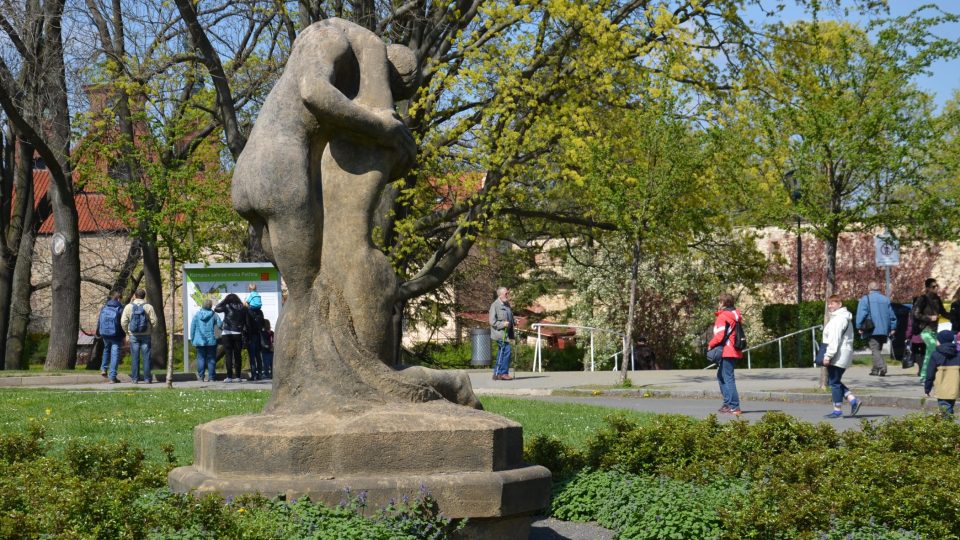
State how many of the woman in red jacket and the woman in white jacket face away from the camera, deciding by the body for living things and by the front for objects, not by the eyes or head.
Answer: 0

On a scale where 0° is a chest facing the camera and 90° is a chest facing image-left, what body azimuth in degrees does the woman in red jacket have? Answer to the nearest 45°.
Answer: approximately 90°

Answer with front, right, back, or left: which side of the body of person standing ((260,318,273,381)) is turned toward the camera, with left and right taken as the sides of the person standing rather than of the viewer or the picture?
back

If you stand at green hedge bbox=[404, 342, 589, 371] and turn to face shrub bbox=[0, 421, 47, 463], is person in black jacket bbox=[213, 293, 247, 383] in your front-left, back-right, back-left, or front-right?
front-right

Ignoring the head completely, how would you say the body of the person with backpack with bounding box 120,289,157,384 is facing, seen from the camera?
away from the camera

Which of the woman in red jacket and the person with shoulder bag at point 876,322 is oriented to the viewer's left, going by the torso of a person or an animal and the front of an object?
the woman in red jacket

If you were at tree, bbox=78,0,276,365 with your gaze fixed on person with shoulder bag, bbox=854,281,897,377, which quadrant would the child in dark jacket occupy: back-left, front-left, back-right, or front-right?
front-right

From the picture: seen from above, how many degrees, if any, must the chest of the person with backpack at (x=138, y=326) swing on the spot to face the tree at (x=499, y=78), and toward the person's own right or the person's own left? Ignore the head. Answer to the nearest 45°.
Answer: approximately 90° to the person's own right

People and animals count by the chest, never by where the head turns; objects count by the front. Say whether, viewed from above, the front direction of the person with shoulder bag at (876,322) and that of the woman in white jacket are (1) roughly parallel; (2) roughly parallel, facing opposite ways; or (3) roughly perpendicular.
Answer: roughly perpendicular

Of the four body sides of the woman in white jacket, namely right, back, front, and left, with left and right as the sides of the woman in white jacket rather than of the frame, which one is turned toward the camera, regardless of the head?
left

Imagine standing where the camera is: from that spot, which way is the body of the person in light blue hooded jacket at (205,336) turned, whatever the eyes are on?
away from the camera
